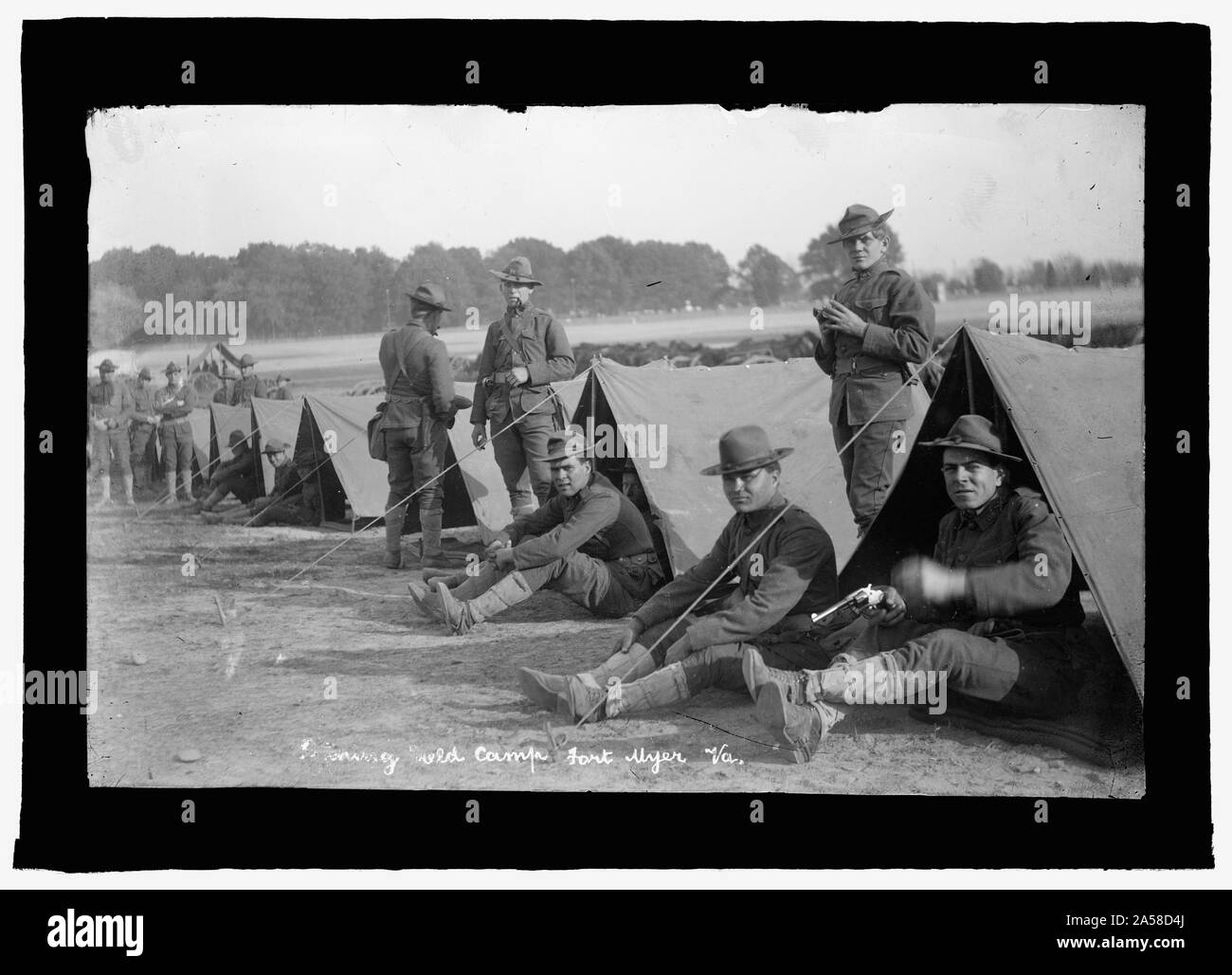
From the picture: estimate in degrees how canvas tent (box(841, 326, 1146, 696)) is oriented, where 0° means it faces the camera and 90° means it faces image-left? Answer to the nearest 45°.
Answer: approximately 45°

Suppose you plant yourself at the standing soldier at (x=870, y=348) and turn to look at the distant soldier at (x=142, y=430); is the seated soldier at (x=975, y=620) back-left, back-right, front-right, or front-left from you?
back-left

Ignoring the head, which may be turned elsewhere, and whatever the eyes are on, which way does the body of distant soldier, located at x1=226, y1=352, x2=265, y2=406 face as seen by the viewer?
toward the camera

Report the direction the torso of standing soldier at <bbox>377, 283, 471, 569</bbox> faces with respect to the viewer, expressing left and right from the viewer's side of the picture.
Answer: facing away from the viewer and to the right of the viewer

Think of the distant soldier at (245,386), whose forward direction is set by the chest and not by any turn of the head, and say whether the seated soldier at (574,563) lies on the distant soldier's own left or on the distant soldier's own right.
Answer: on the distant soldier's own left

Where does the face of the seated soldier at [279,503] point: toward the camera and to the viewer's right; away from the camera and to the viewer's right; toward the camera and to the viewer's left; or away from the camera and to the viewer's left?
toward the camera and to the viewer's left

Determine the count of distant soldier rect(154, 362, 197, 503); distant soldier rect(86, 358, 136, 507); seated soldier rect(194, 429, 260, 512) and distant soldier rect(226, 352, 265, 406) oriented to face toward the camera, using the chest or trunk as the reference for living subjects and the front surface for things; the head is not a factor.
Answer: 3

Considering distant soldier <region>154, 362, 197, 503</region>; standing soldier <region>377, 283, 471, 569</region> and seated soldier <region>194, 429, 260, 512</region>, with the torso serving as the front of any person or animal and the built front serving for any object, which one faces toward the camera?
the distant soldier

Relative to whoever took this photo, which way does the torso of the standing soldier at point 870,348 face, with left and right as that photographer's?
facing the viewer and to the left of the viewer
